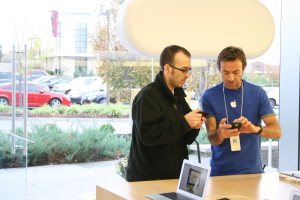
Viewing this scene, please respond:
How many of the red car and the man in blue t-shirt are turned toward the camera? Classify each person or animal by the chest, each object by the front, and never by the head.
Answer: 1

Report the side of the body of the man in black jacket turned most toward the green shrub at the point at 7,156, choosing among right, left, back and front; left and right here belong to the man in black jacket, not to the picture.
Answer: back

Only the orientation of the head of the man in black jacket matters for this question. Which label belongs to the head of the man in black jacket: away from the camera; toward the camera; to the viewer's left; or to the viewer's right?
to the viewer's right

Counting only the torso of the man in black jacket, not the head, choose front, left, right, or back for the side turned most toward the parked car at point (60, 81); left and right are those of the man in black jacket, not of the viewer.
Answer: back

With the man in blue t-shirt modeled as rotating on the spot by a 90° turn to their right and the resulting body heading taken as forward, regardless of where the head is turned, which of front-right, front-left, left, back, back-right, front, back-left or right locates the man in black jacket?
front-left

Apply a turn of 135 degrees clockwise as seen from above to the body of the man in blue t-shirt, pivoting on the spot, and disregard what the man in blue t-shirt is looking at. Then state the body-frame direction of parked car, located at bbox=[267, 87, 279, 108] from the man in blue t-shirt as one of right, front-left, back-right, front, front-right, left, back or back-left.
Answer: front-right

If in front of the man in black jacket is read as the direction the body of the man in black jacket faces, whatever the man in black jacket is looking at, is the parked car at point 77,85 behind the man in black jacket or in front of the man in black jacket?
behind
